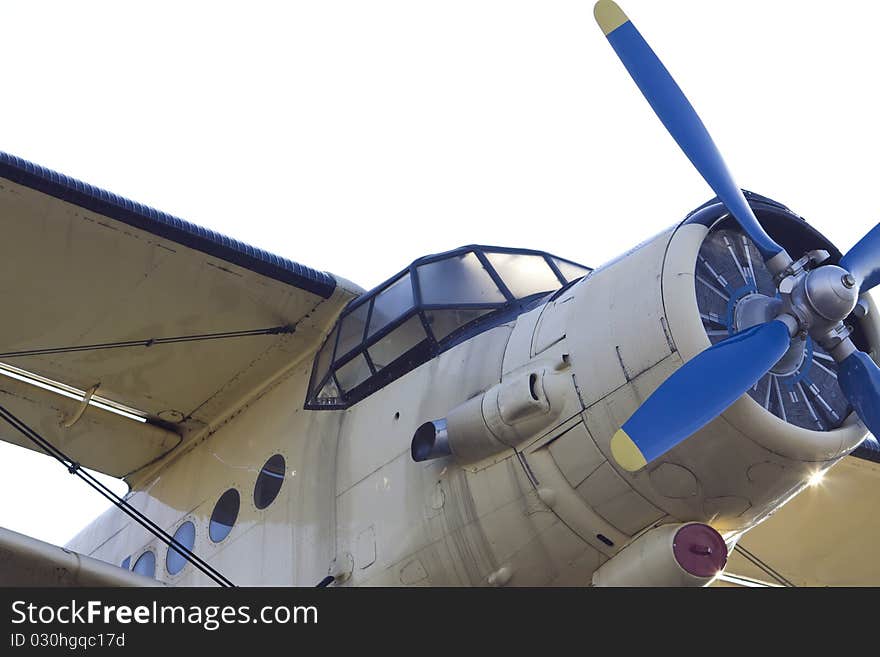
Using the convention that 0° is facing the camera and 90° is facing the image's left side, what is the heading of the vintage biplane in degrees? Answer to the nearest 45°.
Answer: approximately 315°
